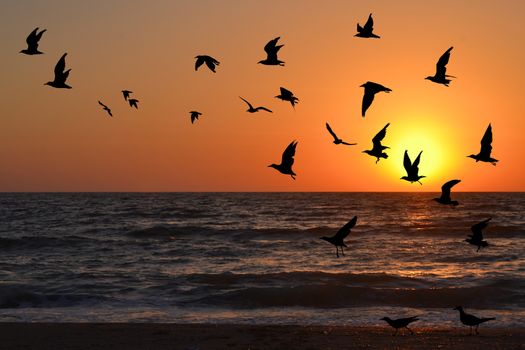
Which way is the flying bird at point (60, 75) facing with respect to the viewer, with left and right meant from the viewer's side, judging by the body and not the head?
facing to the left of the viewer

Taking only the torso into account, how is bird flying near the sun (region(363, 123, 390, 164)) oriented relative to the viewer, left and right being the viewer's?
facing to the left of the viewer

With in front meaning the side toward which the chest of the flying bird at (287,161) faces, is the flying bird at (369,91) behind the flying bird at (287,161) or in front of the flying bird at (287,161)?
behind

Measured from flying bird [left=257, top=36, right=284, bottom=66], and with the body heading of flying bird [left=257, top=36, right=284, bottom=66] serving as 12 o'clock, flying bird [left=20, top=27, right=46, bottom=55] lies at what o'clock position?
flying bird [left=20, top=27, right=46, bottom=55] is roughly at 12 o'clock from flying bird [left=257, top=36, right=284, bottom=66].

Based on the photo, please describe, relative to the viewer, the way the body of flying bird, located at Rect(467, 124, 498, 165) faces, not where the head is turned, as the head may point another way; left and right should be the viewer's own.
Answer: facing to the left of the viewer

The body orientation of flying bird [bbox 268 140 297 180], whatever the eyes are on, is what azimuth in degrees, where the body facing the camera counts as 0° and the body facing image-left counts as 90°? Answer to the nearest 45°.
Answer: approximately 90°

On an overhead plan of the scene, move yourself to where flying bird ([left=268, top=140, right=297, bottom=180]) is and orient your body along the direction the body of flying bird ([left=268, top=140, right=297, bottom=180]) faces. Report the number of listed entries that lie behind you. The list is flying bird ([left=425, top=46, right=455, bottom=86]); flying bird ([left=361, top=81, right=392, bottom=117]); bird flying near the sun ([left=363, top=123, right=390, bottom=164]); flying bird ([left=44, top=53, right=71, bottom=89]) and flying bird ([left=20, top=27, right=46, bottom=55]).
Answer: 3

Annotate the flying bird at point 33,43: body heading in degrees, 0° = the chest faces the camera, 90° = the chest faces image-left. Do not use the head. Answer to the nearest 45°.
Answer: approximately 90°

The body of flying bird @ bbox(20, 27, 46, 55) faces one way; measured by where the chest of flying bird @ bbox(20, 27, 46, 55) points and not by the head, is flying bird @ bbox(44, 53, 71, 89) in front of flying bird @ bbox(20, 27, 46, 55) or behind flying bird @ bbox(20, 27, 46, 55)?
behind

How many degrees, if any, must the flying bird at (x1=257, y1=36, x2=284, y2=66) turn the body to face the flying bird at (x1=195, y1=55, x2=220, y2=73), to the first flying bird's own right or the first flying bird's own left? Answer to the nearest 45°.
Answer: approximately 45° to the first flying bird's own right
